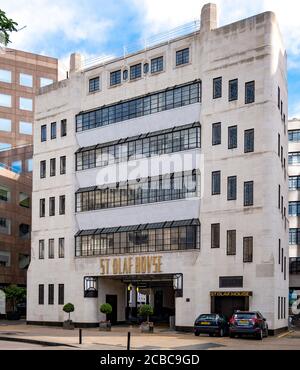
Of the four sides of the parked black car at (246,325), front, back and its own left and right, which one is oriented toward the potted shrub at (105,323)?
left

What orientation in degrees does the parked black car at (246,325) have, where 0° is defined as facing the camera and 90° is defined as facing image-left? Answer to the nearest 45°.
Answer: approximately 225°

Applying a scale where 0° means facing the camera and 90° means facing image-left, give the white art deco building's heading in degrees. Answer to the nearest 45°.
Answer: approximately 45°

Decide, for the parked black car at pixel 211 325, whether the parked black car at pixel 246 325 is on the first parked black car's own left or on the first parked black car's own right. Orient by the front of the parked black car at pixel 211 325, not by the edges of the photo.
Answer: on the first parked black car's own right

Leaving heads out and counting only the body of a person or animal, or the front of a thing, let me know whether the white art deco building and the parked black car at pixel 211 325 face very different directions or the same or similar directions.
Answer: very different directions

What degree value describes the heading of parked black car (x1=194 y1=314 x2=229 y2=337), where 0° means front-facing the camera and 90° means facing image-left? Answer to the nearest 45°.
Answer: approximately 225°
